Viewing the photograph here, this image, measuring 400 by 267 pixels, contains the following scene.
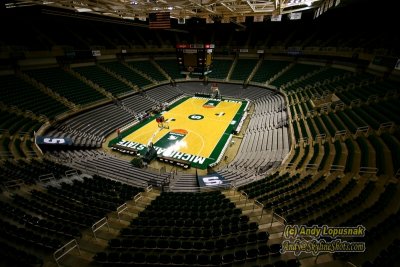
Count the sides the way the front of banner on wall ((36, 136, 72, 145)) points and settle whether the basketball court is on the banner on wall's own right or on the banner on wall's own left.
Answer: on the banner on wall's own left

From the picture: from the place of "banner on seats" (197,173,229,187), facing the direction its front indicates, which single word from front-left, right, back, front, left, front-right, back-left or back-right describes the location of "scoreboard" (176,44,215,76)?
back

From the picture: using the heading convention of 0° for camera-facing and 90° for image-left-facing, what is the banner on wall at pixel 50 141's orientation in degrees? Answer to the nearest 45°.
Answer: approximately 0°

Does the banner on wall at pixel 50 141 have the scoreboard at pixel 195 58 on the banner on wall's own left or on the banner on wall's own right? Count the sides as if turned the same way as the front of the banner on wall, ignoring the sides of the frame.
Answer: on the banner on wall's own left

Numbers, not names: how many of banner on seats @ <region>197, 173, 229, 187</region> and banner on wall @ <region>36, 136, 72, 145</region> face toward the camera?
2

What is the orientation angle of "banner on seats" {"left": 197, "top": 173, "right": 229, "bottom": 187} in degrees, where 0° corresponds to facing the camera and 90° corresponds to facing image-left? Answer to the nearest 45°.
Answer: approximately 0°

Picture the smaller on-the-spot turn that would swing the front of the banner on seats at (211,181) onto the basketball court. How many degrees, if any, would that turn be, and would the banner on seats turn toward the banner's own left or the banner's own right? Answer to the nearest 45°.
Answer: approximately 180°
